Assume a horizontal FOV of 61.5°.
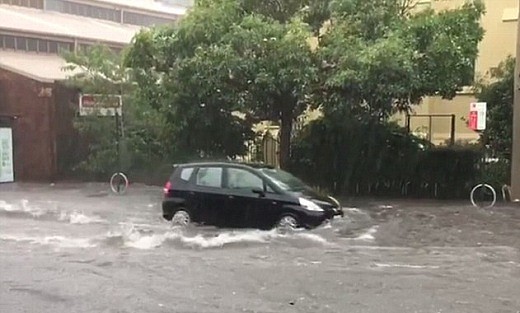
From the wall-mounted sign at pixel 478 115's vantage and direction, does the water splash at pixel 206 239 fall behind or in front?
in front

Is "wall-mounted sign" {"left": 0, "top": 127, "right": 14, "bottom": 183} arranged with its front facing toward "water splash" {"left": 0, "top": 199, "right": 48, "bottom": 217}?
yes

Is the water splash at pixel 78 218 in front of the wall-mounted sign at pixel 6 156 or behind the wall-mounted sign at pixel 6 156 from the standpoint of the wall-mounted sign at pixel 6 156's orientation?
in front

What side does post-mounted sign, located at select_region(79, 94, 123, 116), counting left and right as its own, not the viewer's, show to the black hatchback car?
front

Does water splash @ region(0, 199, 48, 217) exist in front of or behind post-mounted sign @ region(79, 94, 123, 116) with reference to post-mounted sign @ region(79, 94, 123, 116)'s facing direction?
in front

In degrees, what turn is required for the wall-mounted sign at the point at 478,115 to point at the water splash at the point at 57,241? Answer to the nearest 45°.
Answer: approximately 45° to its right

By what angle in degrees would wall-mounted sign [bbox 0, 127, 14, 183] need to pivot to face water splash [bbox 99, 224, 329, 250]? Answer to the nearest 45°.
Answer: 0° — it already faces it

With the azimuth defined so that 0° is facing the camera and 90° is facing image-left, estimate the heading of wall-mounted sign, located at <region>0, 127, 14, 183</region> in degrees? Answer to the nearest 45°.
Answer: approximately 0°

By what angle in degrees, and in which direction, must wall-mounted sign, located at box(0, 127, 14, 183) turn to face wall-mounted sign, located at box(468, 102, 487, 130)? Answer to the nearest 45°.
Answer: approximately 45° to its left

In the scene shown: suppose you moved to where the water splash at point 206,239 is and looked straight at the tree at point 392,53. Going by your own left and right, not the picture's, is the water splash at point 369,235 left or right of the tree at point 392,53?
right
